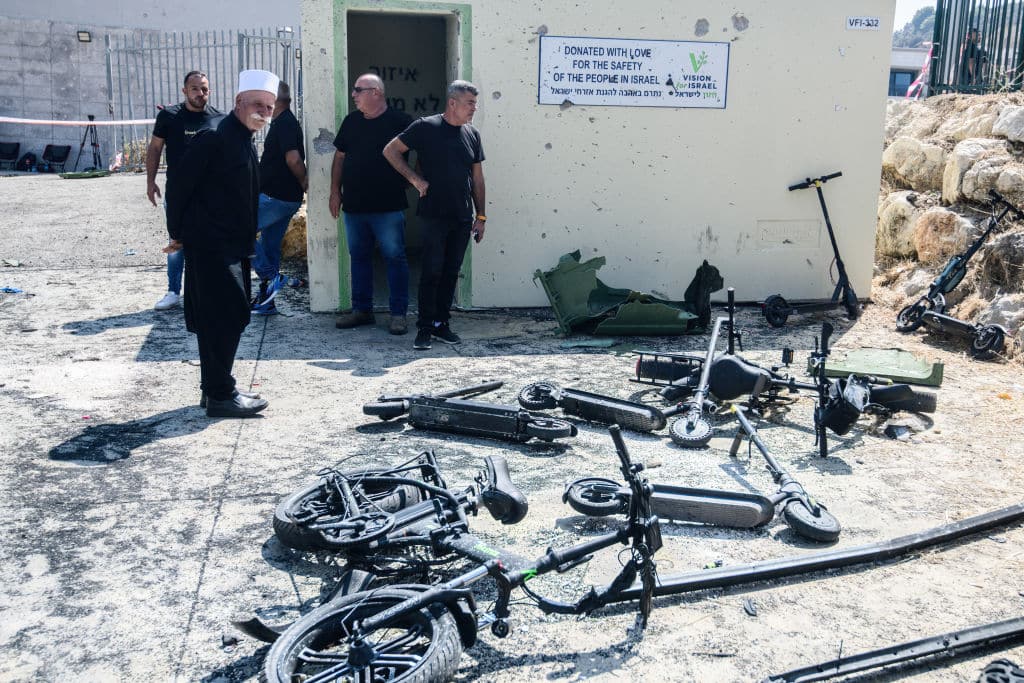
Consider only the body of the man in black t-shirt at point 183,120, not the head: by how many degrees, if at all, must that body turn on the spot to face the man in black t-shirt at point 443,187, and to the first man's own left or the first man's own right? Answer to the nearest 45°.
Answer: approximately 45° to the first man's own left

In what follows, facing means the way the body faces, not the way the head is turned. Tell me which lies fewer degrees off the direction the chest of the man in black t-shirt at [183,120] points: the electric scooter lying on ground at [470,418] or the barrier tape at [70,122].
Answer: the electric scooter lying on ground

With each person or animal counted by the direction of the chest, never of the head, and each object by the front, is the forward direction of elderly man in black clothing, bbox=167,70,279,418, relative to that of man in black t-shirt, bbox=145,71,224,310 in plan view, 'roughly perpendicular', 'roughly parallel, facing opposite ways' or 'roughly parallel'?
roughly perpendicular

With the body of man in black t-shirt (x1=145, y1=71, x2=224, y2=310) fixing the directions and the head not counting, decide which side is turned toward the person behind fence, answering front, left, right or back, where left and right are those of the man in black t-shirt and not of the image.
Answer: left

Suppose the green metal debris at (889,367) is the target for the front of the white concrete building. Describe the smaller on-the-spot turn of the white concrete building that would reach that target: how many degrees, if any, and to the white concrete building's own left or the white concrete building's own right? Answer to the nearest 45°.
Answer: approximately 45° to the white concrete building's own left

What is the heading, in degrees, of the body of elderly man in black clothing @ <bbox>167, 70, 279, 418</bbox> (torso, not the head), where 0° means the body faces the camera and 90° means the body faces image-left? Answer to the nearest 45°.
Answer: approximately 270°

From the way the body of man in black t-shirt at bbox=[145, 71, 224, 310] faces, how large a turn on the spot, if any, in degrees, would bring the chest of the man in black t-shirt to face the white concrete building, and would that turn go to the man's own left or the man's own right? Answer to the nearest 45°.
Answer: approximately 90° to the man's own left

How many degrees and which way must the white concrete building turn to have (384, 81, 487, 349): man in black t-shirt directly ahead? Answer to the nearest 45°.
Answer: approximately 45° to its right
